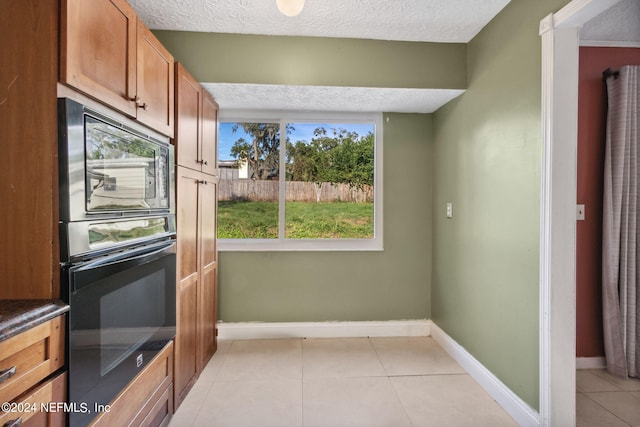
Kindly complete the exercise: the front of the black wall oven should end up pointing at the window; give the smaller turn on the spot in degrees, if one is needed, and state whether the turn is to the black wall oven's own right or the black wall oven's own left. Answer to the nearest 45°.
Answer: approximately 90° to the black wall oven's own left

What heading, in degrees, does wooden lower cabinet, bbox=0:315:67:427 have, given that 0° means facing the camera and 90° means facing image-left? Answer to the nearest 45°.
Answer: approximately 315°

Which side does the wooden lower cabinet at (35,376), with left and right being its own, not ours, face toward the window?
left

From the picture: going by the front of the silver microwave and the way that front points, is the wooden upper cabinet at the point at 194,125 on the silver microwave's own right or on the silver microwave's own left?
on the silver microwave's own left

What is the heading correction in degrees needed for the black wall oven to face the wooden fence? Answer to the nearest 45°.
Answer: approximately 90° to its left

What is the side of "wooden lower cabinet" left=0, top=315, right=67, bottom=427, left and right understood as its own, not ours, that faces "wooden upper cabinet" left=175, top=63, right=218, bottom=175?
left

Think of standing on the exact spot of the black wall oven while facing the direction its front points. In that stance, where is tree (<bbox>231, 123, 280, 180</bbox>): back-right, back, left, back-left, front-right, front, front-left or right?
left

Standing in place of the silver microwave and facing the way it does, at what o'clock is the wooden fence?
The wooden fence is roughly at 9 o'clock from the silver microwave.

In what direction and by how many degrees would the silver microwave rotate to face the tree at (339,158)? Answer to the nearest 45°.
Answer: approximately 90° to its left
